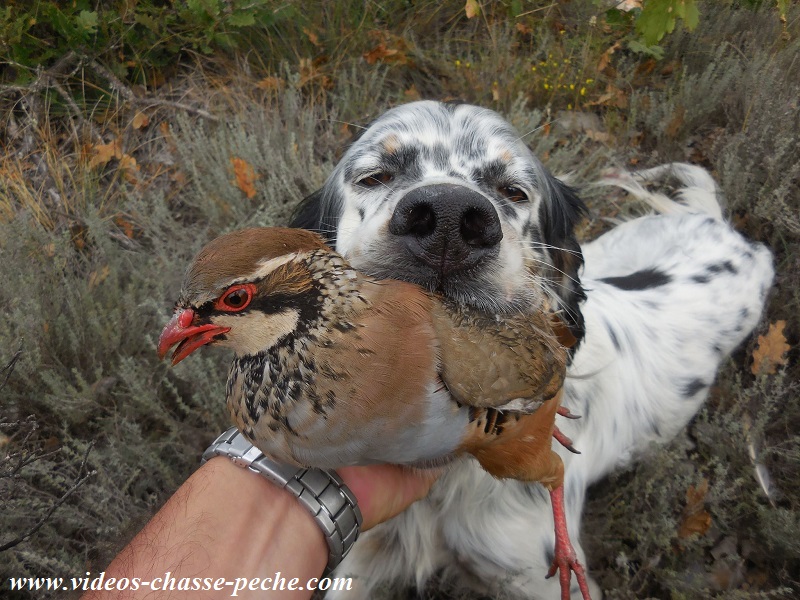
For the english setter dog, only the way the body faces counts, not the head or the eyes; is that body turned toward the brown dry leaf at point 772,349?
no

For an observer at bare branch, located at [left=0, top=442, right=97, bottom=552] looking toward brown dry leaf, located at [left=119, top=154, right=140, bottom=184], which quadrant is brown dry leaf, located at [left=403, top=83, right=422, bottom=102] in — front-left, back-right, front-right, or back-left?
front-right

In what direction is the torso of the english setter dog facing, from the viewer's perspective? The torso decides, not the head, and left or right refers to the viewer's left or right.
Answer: facing the viewer and to the left of the viewer

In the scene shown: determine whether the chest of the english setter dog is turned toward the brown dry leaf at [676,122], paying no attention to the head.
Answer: no

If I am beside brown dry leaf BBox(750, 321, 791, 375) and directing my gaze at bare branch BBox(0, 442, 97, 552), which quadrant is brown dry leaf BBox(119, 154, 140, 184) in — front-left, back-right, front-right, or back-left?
front-right

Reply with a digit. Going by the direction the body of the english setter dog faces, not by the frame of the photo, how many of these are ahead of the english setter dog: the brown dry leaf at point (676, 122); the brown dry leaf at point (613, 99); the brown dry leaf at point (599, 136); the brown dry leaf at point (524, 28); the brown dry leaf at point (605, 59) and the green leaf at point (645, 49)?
0

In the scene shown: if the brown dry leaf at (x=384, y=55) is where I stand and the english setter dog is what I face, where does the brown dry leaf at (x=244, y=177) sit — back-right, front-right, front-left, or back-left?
front-right

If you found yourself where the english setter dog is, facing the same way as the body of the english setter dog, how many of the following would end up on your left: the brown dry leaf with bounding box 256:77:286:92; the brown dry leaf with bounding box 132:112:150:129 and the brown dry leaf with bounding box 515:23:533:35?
0

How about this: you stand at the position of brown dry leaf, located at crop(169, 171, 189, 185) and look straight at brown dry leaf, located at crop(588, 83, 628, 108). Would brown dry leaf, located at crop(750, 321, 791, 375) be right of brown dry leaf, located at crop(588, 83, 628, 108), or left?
right

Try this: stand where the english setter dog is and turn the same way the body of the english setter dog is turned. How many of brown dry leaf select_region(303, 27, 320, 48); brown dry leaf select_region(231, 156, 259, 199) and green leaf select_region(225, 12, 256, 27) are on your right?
3

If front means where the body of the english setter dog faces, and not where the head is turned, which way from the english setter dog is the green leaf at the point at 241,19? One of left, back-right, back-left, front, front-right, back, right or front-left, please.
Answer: right

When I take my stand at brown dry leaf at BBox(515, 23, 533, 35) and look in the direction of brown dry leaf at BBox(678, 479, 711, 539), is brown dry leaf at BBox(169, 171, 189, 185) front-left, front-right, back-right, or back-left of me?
front-right

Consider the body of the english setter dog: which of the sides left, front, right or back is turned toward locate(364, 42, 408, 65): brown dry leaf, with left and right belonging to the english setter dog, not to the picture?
right

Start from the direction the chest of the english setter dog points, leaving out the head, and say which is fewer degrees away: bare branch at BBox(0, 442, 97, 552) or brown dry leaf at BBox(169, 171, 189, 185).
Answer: the bare branch

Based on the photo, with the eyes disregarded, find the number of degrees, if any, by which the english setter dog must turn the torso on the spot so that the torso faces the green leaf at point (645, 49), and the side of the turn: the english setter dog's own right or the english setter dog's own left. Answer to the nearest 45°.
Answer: approximately 135° to the english setter dog's own right

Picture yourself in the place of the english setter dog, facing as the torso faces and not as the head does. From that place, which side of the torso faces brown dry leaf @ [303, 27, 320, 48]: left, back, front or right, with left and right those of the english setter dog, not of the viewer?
right

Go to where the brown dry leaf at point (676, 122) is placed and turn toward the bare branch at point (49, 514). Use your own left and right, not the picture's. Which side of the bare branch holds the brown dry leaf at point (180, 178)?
right

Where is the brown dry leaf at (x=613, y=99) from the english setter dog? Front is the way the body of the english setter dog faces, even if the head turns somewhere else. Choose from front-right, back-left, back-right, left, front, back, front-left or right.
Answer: back-right

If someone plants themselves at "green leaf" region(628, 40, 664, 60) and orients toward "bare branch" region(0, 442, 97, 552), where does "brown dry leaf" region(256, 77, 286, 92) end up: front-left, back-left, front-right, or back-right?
front-right

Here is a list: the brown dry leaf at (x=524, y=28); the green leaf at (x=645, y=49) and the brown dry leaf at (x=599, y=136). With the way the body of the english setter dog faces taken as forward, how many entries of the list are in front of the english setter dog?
0

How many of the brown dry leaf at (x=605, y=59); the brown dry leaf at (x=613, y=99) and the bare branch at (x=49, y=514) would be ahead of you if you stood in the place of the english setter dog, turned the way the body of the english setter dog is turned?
1
